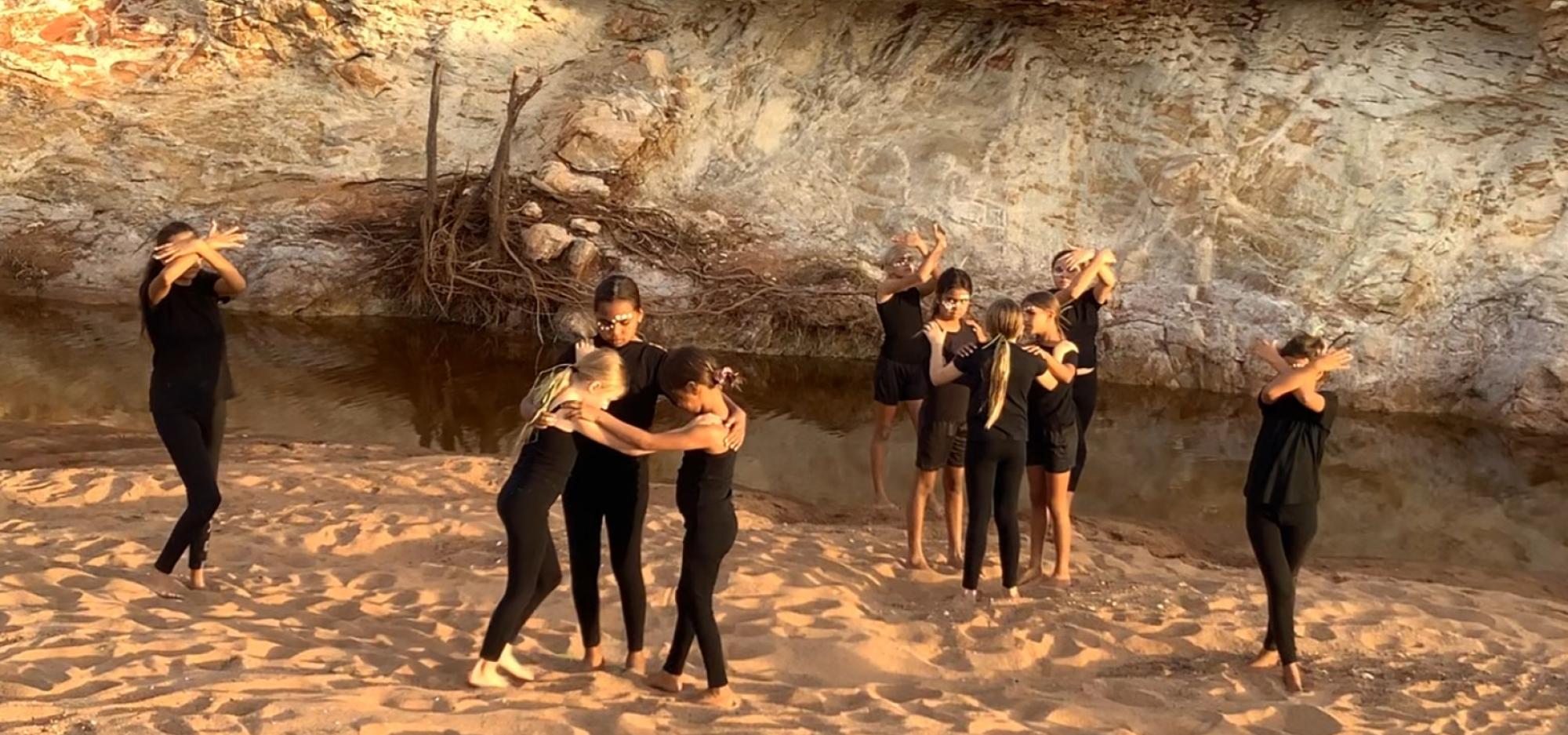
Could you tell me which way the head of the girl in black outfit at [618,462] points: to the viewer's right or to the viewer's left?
to the viewer's left

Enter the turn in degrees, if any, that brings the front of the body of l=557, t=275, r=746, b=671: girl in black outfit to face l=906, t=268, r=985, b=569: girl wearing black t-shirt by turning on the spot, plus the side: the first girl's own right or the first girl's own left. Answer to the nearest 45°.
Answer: approximately 135° to the first girl's own left

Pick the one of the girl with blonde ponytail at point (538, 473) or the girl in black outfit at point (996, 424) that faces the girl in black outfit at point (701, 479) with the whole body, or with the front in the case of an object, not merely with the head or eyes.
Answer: the girl with blonde ponytail

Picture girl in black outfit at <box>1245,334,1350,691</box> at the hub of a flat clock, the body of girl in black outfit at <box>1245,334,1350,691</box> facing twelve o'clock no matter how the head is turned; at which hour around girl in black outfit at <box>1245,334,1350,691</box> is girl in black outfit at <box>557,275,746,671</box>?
girl in black outfit at <box>557,275,746,671</box> is roughly at 2 o'clock from girl in black outfit at <box>1245,334,1350,691</box>.

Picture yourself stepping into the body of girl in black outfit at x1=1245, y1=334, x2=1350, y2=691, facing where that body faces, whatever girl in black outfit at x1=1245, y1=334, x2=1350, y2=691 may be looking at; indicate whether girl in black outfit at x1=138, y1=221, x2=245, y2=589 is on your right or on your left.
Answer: on your right

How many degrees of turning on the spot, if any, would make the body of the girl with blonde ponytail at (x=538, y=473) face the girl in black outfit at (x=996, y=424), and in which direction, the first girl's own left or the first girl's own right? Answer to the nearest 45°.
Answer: approximately 45° to the first girl's own left

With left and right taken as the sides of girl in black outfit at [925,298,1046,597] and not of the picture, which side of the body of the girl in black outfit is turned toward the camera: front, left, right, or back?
back

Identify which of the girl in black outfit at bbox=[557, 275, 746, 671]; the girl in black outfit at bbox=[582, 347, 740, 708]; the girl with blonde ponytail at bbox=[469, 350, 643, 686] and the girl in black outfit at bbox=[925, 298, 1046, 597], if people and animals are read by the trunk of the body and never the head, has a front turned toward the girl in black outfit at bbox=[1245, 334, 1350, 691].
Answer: the girl with blonde ponytail

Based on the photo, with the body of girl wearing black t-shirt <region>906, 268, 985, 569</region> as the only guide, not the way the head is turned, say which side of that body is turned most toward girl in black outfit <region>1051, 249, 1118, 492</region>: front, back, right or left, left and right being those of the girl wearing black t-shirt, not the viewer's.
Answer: left

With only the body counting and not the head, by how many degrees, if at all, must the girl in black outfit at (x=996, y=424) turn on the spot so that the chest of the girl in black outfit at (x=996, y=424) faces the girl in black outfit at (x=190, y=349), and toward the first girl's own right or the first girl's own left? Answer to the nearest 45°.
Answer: approximately 90° to the first girl's own left

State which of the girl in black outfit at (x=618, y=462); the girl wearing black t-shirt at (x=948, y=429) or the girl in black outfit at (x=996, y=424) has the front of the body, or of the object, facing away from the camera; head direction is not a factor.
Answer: the girl in black outfit at (x=996, y=424)

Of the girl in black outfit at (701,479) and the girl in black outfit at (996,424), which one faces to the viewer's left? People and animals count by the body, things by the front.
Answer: the girl in black outfit at (701,479)

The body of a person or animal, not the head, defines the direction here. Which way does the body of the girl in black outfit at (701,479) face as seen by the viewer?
to the viewer's left

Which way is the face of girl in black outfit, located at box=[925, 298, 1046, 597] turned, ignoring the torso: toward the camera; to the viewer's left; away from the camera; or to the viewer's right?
away from the camera

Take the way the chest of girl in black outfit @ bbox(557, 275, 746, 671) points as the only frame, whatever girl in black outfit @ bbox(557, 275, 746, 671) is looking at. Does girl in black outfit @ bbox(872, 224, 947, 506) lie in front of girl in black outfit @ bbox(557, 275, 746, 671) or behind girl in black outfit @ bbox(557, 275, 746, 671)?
behind

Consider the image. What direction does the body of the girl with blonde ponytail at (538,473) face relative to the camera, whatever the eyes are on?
to the viewer's right

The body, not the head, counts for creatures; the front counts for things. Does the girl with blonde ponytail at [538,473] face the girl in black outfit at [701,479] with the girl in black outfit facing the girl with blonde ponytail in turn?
yes
